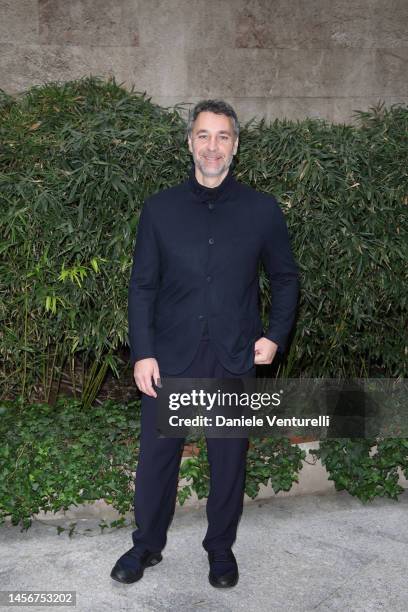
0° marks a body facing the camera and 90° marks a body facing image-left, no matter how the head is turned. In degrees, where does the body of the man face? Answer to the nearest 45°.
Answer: approximately 0°
